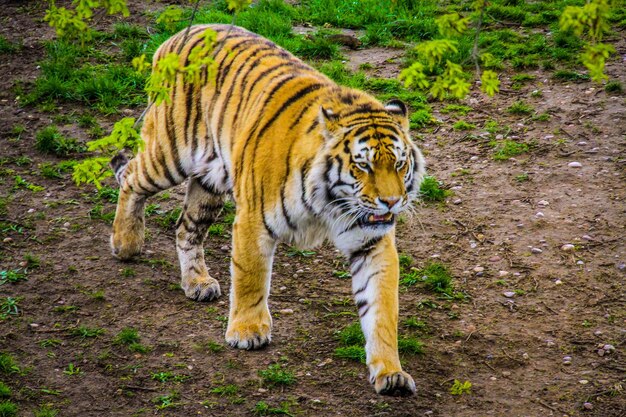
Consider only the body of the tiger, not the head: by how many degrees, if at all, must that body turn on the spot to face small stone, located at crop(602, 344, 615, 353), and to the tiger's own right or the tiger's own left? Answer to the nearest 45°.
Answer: approximately 45° to the tiger's own left

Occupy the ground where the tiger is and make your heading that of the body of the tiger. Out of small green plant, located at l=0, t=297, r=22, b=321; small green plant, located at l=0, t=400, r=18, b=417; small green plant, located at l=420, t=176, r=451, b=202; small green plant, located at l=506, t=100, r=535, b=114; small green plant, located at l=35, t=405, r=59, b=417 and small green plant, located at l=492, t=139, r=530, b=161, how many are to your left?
3

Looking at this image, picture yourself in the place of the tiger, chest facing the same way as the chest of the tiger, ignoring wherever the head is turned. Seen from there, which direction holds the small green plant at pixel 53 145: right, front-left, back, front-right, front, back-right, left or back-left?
back

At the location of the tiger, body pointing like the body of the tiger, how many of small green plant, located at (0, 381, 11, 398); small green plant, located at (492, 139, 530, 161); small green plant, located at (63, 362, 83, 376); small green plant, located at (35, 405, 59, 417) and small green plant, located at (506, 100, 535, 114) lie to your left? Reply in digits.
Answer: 2

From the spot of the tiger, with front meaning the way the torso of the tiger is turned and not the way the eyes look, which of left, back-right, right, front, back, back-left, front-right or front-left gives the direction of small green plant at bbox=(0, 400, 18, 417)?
right

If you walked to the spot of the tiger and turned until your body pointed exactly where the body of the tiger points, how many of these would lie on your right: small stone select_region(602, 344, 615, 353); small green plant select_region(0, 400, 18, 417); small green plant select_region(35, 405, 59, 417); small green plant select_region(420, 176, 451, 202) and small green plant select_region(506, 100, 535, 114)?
2

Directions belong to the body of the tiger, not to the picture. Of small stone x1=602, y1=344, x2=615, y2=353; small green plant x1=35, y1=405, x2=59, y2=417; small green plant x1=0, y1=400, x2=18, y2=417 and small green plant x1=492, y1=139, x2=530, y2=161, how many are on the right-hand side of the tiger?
2

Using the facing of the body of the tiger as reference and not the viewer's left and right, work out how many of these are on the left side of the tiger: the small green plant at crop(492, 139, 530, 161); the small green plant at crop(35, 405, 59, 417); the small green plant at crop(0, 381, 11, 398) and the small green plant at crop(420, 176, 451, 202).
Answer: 2

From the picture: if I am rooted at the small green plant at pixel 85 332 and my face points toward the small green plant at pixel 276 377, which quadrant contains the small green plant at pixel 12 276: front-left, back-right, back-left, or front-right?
back-left

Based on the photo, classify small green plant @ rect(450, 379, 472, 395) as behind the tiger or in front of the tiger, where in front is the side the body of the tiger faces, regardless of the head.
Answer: in front

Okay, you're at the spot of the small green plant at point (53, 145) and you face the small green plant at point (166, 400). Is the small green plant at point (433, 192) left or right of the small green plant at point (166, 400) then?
left

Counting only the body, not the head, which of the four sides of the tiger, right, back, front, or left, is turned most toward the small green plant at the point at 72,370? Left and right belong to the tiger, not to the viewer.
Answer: right

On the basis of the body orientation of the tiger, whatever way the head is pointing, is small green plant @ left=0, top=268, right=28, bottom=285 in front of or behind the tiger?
behind

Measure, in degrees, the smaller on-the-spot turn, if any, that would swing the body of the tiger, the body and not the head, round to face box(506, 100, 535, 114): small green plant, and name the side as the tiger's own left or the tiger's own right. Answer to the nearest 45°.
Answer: approximately 90° to the tiger's own left

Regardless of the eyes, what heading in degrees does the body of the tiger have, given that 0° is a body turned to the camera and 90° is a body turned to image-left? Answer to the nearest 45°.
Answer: approximately 315°
